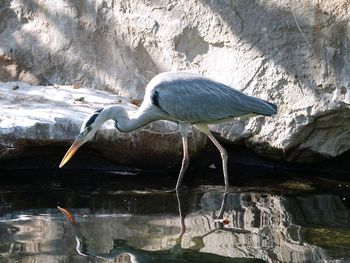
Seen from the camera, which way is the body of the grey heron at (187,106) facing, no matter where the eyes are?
to the viewer's left
